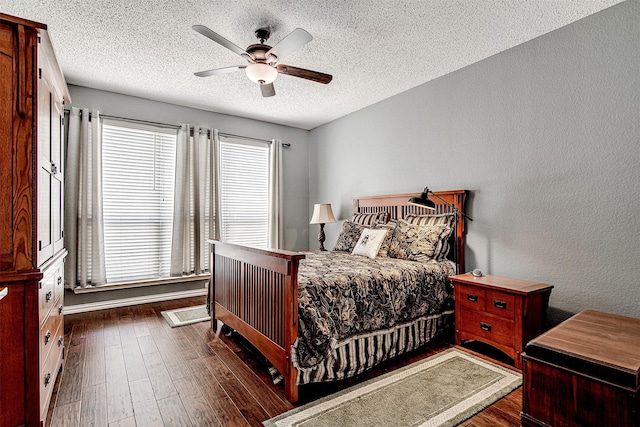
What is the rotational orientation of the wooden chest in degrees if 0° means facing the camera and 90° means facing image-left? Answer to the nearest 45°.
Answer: approximately 45°

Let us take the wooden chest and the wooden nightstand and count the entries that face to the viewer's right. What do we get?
0

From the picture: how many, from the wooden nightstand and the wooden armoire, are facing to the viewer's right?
1

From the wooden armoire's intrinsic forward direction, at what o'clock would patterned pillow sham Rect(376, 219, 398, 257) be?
The patterned pillow sham is roughly at 12 o'clock from the wooden armoire.

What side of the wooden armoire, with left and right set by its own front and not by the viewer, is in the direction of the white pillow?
front

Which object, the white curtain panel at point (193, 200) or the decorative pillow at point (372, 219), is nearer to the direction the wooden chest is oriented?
the white curtain panel

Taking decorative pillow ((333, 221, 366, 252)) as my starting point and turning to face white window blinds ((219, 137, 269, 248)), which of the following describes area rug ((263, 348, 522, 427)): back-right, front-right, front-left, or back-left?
back-left

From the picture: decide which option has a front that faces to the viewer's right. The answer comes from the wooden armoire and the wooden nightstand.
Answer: the wooden armoire

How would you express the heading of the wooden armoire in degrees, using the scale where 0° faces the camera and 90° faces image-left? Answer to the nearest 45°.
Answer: approximately 270°

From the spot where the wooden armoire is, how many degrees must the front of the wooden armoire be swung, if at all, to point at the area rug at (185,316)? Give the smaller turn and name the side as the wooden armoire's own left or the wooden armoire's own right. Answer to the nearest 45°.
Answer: approximately 45° to the wooden armoire's own left

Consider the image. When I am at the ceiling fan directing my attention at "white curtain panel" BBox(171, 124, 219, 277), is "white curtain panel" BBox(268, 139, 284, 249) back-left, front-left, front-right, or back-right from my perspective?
front-right

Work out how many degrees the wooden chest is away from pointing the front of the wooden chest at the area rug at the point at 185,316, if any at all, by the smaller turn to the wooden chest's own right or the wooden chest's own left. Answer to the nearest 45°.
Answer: approximately 45° to the wooden chest's own right

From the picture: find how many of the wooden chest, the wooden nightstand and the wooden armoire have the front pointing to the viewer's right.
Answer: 1

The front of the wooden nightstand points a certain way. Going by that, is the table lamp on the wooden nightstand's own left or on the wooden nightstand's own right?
on the wooden nightstand's own right

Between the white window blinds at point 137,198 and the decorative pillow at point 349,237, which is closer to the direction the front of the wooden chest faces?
the white window blinds

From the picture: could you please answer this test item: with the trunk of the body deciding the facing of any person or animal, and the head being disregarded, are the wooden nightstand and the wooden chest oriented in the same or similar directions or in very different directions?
same or similar directions

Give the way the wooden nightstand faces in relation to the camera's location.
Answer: facing the viewer and to the left of the viewer

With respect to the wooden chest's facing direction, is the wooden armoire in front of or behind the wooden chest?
in front

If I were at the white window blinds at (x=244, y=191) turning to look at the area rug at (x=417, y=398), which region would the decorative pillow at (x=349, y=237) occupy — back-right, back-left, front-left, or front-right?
front-left
